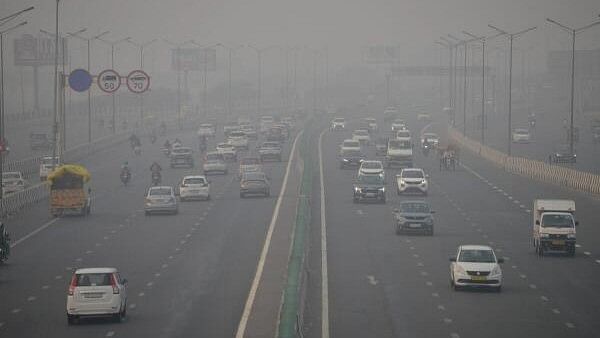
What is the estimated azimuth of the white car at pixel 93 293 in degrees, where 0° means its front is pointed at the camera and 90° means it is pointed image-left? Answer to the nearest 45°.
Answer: approximately 180°

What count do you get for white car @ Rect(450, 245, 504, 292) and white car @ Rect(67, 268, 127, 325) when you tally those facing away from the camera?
1

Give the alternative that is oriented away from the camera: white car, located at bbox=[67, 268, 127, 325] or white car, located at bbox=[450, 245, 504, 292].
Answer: white car, located at bbox=[67, 268, 127, 325]

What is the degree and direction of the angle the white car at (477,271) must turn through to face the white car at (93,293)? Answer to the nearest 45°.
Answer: approximately 45° to its right

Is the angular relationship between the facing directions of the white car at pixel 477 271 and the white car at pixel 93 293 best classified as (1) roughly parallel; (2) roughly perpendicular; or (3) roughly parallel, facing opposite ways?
roughly parallel, facing opposite ways

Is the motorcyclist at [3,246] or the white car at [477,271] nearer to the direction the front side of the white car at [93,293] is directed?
the motorcyclist

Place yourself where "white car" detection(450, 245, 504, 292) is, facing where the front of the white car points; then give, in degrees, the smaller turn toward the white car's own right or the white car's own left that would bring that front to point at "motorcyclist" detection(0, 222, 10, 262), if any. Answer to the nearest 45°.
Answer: approximately 90° to the white car's own right

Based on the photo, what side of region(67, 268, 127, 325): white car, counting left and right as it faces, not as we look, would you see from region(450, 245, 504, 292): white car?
right

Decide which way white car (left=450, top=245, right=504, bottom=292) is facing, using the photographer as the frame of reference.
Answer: facing the viewer

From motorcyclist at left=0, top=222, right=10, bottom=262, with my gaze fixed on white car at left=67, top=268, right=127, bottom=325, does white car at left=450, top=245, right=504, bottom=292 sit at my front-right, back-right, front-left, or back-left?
front-left

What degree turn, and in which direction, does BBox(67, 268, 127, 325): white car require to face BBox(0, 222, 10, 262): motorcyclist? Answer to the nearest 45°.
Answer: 0° — it already faces them
